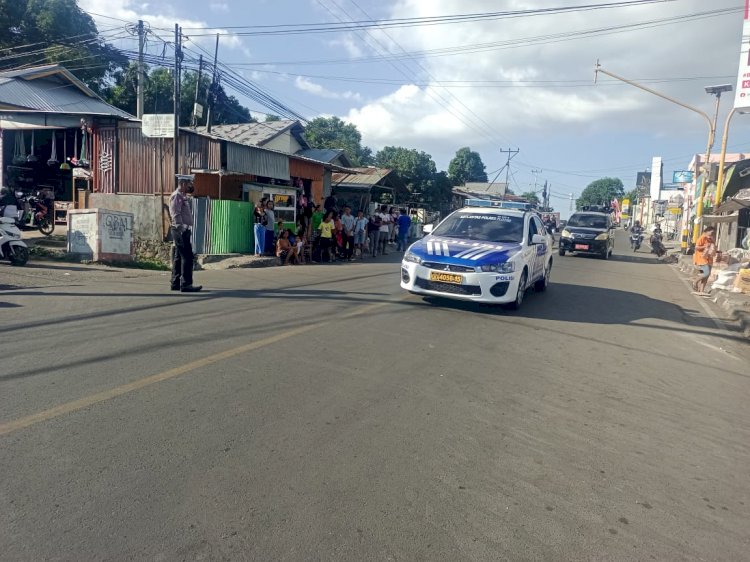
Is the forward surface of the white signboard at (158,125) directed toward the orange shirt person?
no

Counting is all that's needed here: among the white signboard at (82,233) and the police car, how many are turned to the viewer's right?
0

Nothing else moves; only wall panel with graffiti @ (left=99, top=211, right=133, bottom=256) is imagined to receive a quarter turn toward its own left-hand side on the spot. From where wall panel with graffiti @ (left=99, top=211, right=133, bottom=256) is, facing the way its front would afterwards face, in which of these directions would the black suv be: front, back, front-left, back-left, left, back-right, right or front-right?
front

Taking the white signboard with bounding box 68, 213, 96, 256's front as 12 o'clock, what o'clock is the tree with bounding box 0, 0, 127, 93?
The tree is roughly at 6 o'clock from the white signboard.

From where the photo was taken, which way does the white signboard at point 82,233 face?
toward the camera

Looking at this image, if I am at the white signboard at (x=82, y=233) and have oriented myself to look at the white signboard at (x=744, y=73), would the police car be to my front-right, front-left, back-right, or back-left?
front-right

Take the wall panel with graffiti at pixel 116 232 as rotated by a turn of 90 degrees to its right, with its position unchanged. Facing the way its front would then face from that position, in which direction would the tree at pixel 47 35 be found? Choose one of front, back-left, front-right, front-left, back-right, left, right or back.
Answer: right

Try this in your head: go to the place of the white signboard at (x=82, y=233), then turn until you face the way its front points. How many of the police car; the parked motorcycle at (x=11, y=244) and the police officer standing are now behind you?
0

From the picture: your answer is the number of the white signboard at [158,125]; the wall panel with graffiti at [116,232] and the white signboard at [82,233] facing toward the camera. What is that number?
3

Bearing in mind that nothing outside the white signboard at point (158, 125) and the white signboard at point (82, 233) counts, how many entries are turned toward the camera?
2

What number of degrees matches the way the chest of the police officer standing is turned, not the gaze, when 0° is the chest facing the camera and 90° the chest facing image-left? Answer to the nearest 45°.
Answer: approximately 270°

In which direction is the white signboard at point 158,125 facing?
toward the camera
